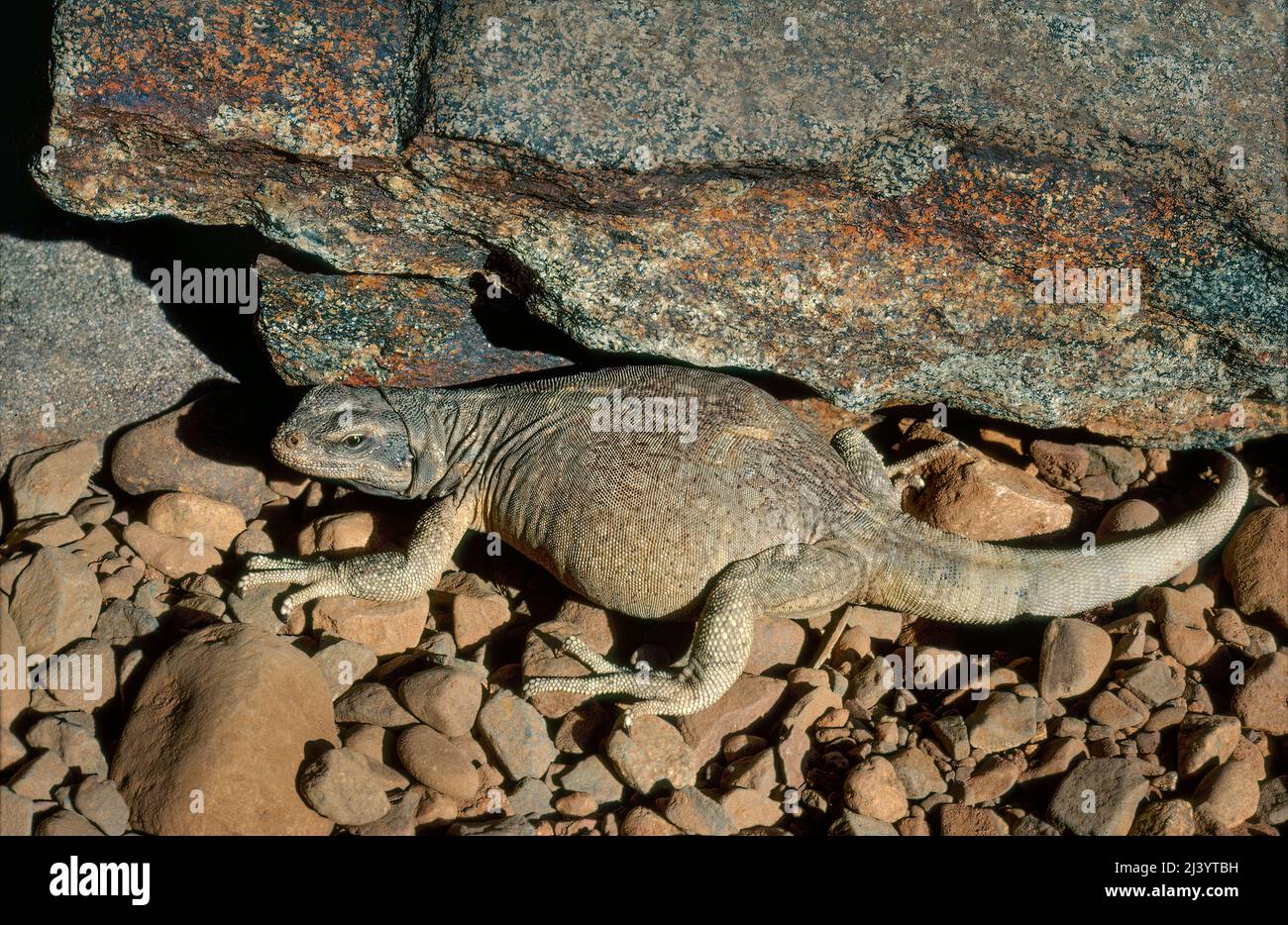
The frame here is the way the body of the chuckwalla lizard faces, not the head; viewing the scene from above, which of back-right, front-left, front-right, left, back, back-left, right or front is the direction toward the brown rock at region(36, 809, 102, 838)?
front-left

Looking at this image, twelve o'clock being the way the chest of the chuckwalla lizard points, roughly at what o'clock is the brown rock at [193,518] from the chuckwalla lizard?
The brown rock is roughly at 12 o'clock from the chuckwalla lizard.

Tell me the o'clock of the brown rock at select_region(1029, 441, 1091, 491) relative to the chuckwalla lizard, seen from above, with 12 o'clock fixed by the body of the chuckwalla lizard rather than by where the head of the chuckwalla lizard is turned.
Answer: The brown rock is roughly at 5 o'clock from the chuckwalla lizard.

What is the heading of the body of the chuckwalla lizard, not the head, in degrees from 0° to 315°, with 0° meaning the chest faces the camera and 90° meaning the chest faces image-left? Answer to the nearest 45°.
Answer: approximately 90°

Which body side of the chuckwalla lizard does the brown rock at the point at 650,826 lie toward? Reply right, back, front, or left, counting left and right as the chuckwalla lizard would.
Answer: left

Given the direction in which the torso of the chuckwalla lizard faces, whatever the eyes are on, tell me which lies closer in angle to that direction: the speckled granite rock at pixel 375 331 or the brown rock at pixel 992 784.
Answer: the speckled granite rock

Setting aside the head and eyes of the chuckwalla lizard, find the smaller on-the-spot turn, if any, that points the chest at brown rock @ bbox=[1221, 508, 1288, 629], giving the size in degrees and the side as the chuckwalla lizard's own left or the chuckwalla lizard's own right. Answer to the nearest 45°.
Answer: approximately 180°
